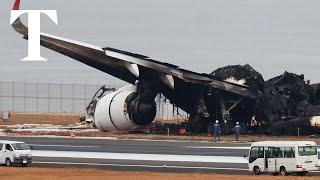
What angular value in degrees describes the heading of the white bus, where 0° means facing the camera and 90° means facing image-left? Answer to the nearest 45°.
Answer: approximately 135°
